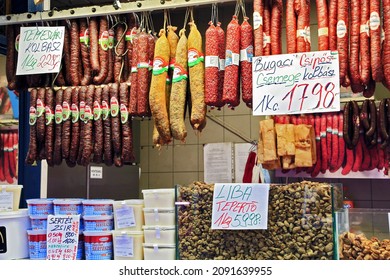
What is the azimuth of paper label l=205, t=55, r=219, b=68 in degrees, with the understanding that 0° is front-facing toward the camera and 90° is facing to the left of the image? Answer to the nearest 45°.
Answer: approximately 0°

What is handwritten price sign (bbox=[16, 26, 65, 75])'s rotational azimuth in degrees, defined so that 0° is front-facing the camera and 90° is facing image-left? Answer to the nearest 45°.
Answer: approximately 0°

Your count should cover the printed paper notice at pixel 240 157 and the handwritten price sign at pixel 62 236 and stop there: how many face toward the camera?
2

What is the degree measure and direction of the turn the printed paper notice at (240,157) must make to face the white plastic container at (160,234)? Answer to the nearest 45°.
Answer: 0° — it already faces it

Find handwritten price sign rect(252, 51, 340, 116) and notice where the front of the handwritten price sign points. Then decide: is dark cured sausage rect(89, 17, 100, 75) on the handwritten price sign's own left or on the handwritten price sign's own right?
on the handwritten price sign's own right

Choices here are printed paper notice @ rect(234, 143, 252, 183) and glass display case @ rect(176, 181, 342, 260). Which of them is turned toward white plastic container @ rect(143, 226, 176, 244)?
the printed paper notice
